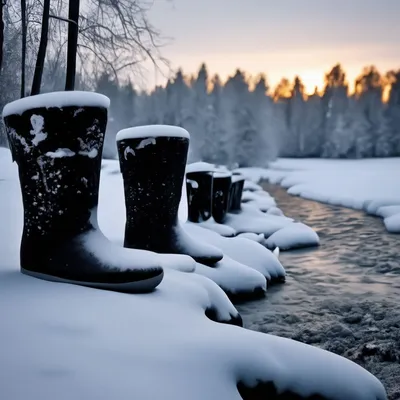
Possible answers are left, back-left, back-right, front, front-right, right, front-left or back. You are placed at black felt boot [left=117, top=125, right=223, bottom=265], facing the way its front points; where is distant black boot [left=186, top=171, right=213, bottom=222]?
left

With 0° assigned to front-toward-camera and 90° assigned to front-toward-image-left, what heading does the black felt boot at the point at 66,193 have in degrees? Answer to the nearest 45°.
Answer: approximately 270°

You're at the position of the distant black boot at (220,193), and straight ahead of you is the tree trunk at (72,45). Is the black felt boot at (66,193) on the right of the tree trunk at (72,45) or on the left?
left

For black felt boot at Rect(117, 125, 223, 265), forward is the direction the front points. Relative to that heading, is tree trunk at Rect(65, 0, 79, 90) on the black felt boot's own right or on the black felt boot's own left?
on the black felt boot's own left

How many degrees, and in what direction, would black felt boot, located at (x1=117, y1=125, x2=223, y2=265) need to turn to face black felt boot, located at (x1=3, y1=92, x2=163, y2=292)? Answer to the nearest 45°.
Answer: approximately 90° to its right

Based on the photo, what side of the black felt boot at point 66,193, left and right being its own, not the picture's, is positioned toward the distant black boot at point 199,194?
left

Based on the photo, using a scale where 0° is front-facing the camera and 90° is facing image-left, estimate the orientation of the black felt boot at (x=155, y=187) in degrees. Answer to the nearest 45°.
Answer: approximately 270°

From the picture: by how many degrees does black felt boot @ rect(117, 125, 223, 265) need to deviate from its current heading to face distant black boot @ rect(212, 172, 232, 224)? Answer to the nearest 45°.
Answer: approximately 90° to its left

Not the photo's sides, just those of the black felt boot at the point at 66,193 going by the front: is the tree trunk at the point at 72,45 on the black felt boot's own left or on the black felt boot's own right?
on the black felt boot's own left
